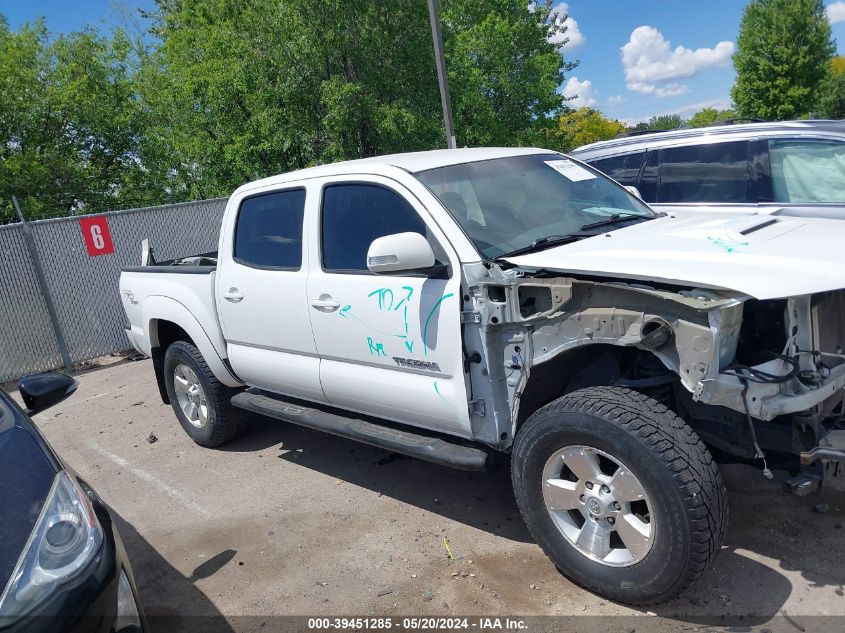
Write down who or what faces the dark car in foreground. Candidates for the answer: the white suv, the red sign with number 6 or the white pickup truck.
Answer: the red sign with number 6

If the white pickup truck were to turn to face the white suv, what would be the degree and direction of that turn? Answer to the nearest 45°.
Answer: approximately 90° to its left

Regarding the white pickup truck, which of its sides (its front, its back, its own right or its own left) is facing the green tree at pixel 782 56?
left

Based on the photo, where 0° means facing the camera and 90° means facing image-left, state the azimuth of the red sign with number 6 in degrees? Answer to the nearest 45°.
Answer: approximately 0°

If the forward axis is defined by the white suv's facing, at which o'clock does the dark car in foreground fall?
The dark car in foreground is roughly at 4 o'clock from the white suv.

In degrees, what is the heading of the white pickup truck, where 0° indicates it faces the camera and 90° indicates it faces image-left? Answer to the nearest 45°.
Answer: approximately 315°

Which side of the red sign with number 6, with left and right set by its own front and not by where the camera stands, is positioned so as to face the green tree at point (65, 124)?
back

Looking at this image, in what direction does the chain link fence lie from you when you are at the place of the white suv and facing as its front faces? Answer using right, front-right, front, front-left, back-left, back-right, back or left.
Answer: back

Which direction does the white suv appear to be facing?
to the viewer's right

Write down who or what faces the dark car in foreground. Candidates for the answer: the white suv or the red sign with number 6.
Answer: the red sign with number 6

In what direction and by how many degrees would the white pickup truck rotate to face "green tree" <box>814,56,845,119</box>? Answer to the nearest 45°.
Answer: approximately 90° to its left

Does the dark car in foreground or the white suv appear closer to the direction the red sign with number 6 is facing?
the dark car in foreground
